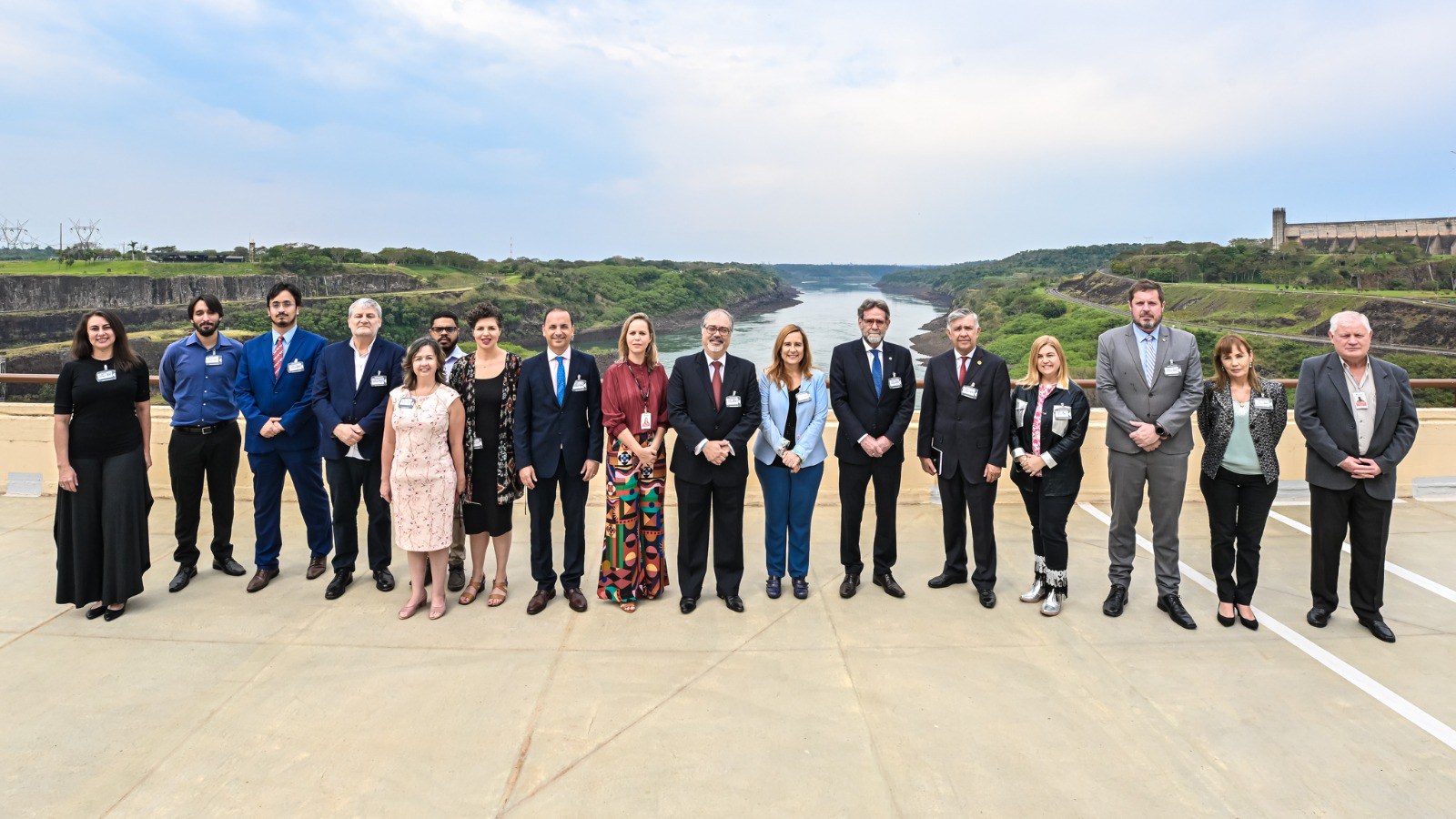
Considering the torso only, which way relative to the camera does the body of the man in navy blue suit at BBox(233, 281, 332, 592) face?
toward the camera

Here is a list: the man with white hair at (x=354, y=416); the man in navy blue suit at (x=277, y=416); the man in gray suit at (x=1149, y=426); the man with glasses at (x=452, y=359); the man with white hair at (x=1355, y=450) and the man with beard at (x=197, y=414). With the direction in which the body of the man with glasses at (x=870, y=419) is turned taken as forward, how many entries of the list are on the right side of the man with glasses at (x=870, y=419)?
4

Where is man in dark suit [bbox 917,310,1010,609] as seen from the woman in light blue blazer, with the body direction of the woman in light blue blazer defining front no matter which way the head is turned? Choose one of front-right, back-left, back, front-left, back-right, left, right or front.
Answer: left

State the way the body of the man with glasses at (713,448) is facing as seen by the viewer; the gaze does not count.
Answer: toward the camera

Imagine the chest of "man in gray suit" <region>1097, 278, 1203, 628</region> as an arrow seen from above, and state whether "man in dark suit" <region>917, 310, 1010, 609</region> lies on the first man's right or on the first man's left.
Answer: on the first man's right

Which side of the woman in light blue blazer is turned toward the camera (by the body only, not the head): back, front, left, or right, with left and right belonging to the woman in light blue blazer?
front

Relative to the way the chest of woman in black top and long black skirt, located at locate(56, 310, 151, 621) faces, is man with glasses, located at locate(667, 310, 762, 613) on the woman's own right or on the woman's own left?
on the woman's own left

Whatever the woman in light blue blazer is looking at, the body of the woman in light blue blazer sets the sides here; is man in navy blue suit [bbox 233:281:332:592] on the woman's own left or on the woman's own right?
on the woman's own right

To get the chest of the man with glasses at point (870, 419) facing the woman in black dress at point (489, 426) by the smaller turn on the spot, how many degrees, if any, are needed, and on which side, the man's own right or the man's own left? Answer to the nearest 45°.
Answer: approximately 90° to the man's own right

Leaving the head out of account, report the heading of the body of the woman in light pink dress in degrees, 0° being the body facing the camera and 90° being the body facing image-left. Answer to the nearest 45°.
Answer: approximately 0°

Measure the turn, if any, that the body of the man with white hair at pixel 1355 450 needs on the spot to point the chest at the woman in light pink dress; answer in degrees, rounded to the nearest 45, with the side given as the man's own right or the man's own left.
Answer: approximately 45° to the man's own right
